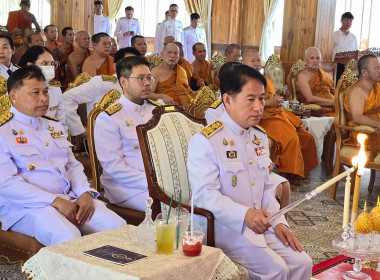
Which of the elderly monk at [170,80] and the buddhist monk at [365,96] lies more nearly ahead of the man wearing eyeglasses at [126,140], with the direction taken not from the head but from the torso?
the buddhist monk

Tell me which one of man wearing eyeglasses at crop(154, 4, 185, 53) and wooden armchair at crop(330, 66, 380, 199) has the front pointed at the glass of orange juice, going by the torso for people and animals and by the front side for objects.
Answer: the man wearing eyeglasses

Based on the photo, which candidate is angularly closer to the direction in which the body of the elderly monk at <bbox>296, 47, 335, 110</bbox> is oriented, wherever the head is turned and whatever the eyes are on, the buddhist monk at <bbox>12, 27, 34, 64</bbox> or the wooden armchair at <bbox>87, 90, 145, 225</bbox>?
the wooden armchair

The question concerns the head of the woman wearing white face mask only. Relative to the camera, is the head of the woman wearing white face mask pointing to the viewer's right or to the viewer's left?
to the viewer's right

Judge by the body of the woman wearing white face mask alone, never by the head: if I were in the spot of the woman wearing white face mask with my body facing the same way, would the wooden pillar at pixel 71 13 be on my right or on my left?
on my left

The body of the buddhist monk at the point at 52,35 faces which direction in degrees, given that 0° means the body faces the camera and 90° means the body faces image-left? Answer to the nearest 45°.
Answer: approximately 315°

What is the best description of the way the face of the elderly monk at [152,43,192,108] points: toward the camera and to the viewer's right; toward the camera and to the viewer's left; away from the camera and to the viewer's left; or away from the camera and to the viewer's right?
toward the camera and to the viewer's right

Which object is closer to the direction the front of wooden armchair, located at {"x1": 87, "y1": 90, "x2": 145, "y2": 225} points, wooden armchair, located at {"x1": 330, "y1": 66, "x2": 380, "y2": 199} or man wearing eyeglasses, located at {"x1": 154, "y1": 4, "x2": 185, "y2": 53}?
the wooden armchair

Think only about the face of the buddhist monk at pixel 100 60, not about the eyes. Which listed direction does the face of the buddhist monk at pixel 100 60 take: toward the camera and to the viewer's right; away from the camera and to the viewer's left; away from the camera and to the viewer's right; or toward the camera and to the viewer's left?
toward the camera and to the viewer's right

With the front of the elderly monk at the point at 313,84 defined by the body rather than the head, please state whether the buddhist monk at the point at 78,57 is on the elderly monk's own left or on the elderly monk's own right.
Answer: on the elderly monk's own right
